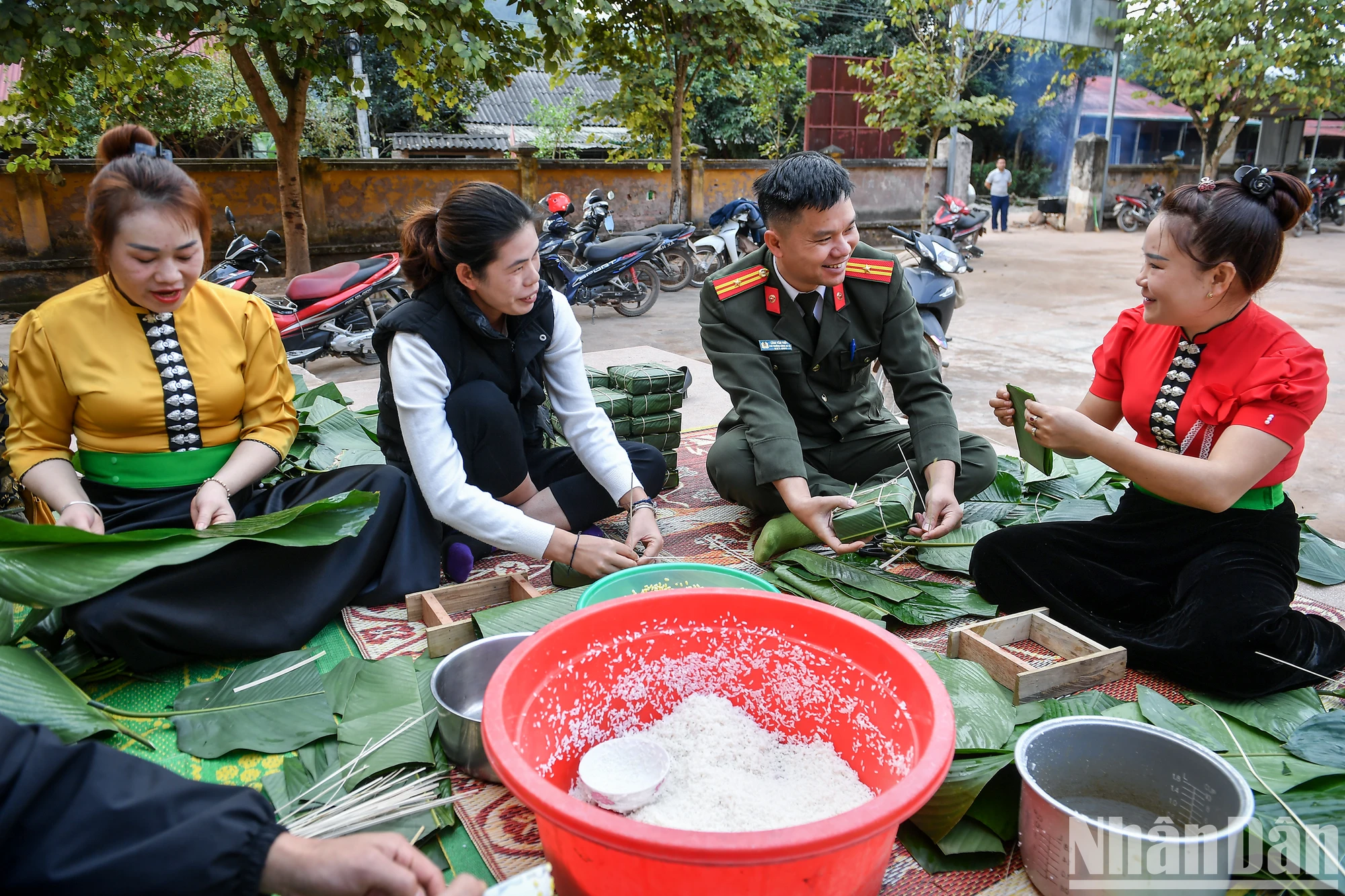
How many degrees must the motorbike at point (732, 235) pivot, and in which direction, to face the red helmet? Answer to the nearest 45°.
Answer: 0° — it already faces it

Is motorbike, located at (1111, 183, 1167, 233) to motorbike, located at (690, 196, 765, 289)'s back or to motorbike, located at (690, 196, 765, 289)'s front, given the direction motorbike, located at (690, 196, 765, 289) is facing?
to the back

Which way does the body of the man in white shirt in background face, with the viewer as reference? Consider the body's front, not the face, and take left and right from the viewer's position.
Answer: facing the viewer

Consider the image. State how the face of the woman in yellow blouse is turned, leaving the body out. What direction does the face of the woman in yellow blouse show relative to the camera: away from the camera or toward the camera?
toward the camera

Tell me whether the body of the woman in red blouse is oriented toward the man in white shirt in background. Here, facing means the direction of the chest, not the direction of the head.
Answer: no

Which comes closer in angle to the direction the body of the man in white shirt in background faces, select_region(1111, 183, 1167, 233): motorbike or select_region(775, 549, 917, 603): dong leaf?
the dong leaf

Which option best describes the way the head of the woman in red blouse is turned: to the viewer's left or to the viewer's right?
to the viewer's left

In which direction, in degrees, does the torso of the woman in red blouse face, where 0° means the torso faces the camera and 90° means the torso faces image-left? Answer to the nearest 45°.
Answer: approximately 45°

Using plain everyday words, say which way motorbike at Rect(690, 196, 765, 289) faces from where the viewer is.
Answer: facing the viewer and to the left of the viewer

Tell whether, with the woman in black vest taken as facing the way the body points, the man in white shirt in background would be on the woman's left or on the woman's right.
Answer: on the woman's left

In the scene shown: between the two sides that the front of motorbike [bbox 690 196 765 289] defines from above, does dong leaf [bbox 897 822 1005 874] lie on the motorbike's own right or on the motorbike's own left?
on the motorbike's own left

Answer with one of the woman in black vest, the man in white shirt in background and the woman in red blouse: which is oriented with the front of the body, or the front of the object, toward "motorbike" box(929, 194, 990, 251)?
the man in white shirt in background

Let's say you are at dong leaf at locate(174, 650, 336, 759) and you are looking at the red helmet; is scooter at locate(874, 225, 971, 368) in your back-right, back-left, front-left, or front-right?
front-right

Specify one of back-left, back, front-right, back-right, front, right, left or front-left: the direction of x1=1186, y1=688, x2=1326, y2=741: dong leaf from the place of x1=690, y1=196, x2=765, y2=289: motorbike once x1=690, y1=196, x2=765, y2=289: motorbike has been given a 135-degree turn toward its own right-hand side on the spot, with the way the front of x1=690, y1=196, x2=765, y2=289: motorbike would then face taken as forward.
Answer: back

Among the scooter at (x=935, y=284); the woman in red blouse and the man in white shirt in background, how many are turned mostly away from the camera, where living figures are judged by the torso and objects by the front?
0

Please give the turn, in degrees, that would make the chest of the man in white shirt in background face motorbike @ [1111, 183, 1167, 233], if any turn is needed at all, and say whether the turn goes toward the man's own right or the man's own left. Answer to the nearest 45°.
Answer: approximately 135° to the man's own left

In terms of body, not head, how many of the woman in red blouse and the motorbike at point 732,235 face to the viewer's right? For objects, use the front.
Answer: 0

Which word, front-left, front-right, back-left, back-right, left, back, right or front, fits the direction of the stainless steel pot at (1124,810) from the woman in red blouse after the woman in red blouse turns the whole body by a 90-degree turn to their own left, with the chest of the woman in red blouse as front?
front-right

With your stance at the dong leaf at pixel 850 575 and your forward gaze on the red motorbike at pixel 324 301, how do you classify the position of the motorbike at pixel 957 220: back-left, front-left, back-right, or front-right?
front-right

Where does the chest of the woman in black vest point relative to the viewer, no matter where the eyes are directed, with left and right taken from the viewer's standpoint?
facing the viewer and to the right of the viewer

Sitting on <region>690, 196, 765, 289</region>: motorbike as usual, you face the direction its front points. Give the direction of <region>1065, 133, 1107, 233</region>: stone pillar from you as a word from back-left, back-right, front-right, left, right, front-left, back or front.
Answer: back

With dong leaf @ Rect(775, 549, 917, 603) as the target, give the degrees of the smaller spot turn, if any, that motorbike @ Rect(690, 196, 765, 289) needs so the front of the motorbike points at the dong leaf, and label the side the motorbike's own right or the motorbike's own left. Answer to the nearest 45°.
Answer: approximately 45° to the motorbike's own left

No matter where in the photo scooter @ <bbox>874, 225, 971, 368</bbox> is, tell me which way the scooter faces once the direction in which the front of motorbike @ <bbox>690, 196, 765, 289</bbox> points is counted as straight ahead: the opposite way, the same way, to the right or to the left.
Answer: to the left

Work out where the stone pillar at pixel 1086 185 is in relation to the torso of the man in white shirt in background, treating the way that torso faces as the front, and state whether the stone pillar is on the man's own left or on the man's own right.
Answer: on the man's own left
